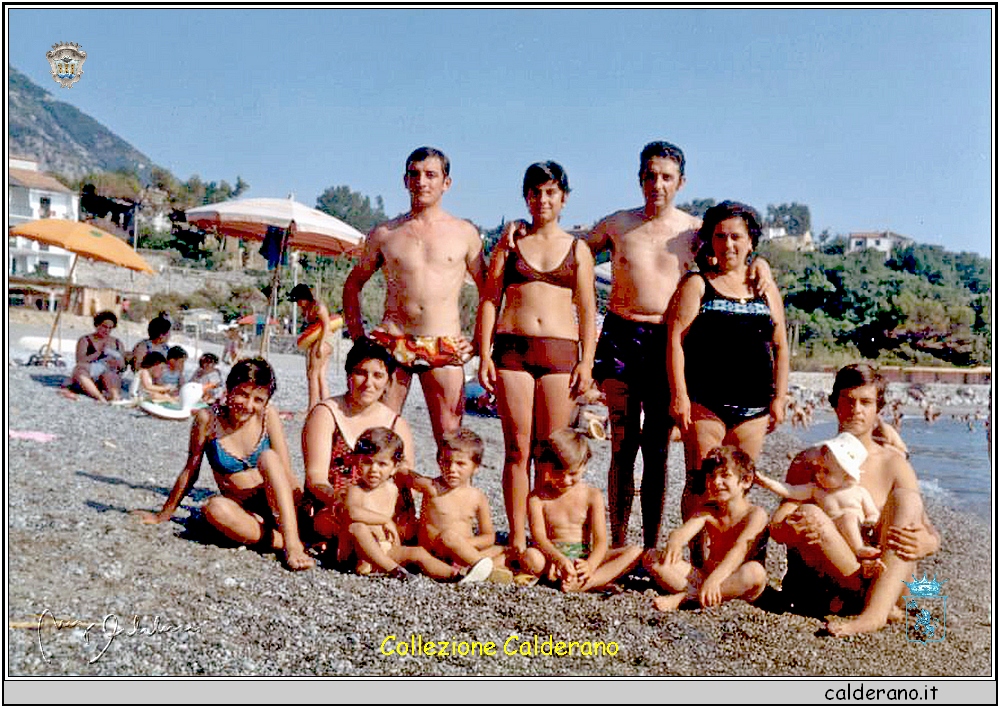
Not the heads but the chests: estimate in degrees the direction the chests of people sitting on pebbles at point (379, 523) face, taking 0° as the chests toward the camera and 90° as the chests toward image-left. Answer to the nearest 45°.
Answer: approximately 0°

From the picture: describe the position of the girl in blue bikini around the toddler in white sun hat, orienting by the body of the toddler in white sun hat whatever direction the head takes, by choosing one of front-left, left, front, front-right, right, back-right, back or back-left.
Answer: front-right

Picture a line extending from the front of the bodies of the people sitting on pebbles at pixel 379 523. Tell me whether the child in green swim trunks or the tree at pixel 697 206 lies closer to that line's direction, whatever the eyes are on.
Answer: the child in green swim trunks

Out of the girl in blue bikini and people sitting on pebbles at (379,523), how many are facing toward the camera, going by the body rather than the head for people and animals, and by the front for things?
2

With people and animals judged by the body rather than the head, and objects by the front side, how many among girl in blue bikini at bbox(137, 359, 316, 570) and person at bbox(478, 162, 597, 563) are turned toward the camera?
2

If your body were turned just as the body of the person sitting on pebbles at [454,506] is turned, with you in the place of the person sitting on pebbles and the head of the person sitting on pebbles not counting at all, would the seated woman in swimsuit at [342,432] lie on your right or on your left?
on your right

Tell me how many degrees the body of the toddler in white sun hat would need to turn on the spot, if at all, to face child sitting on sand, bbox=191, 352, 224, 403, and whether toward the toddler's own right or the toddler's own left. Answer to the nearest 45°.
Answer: approximately 90° to the toddler's own right
